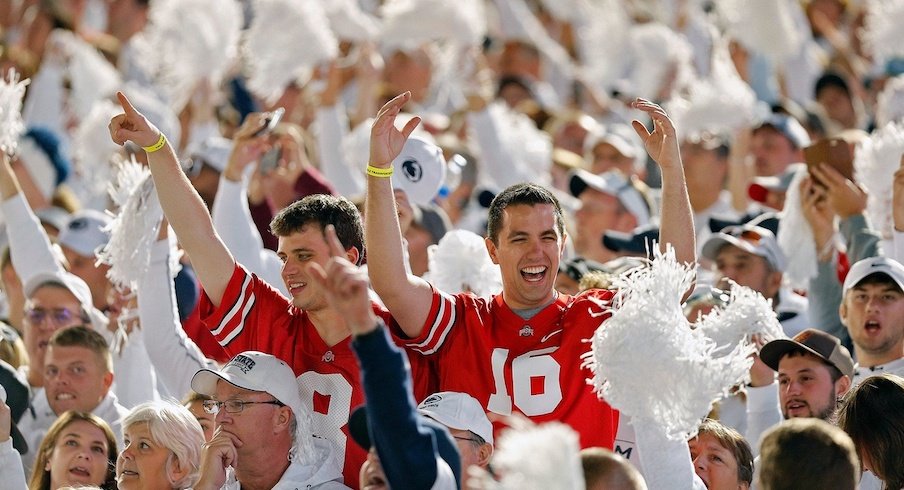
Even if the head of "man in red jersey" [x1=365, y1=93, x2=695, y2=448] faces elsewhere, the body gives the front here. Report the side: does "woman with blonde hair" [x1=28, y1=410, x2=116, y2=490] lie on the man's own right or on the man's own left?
on the man's own right

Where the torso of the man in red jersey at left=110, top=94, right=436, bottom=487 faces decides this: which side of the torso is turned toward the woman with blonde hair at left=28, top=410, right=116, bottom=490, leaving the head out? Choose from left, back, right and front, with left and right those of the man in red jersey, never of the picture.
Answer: right

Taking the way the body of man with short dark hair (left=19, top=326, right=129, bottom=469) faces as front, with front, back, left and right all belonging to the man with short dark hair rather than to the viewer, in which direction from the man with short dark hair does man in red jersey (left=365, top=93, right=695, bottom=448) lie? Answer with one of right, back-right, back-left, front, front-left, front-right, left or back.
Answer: left

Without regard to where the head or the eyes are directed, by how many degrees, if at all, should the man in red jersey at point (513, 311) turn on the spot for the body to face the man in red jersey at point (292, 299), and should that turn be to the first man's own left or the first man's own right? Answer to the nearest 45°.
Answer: approximately 90° to the first man's own right

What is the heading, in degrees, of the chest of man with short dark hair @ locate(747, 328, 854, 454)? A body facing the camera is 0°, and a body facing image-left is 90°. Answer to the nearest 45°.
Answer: approximately 45°

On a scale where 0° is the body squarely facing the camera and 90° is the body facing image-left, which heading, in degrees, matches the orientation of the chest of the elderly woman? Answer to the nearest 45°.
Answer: approximately 45°
